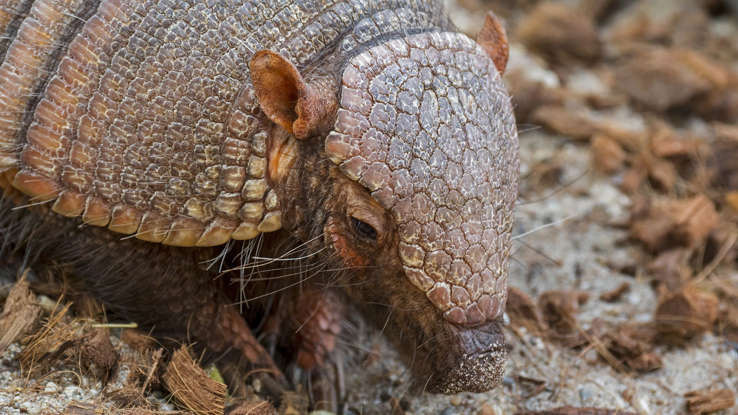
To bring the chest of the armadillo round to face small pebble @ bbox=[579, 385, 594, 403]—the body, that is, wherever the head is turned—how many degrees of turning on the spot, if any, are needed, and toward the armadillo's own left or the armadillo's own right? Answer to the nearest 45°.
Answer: approximately 45° to the armadillo's own left

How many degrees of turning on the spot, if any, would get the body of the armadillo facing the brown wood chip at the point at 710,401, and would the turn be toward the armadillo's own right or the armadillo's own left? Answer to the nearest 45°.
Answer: approximately 45° to the armadillo's own left

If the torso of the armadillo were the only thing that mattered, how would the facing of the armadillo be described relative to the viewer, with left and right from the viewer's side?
facing the viewer and to the right of the viewer
